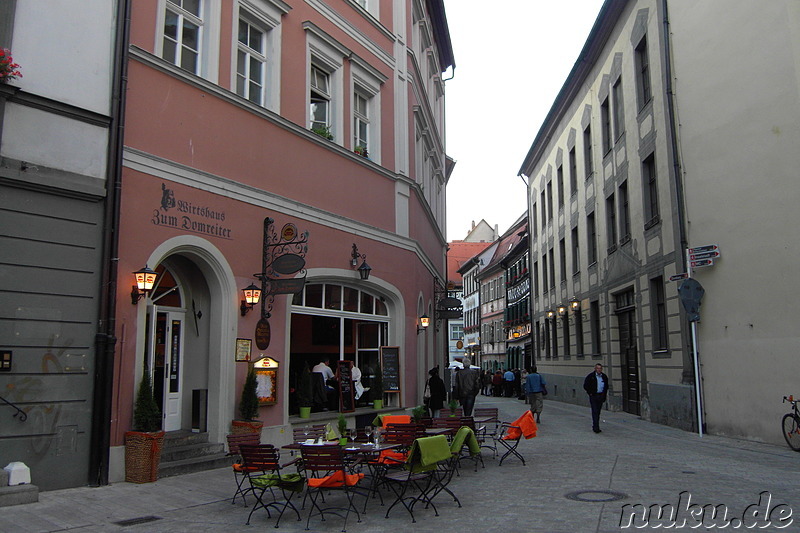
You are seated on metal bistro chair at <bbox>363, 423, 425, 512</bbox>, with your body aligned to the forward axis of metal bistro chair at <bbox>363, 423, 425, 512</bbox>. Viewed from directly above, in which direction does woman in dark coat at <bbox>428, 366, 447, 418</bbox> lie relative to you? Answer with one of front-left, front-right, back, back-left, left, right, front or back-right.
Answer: back-right

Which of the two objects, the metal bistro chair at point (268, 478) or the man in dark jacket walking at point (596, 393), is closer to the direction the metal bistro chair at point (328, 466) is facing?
the man in dark jacket walking

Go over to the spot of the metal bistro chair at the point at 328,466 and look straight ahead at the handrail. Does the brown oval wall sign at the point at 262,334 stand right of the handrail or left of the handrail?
right

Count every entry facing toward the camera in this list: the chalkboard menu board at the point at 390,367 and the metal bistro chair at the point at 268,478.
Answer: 1

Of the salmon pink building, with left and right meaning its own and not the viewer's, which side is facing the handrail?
right

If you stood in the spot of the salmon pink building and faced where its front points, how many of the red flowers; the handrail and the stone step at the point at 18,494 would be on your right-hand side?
3

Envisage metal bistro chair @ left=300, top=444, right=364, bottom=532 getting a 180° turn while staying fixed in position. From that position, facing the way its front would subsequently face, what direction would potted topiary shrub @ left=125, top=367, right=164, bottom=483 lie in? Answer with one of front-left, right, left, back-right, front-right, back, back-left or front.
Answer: right

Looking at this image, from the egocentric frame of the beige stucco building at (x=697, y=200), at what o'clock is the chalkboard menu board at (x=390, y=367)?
The chalkboard menu board is roughly at 1 o'clock from the beige stucco building.

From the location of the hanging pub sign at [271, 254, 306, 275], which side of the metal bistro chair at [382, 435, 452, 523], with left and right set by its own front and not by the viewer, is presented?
front

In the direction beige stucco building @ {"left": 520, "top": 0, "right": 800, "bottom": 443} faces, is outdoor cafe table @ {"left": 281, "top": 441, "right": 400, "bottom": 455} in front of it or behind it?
in front
